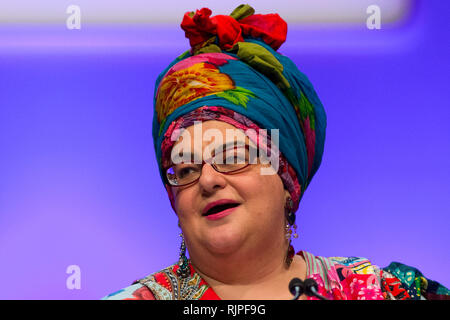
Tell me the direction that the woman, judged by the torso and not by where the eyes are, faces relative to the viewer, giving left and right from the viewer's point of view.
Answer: facing the viewer and to the left of the viewer
